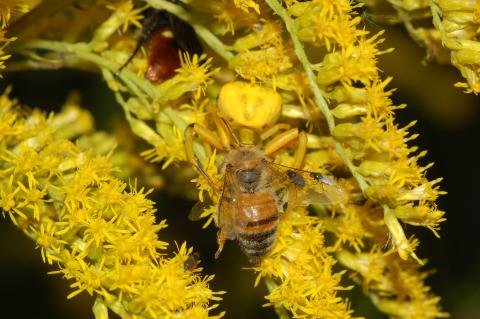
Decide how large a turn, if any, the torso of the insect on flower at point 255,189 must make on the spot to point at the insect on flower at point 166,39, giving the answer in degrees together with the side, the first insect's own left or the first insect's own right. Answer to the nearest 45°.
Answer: approximately 45° to the first insect's own left

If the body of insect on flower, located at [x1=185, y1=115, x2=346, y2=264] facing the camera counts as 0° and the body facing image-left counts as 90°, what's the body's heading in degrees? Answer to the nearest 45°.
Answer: approximately 180°
